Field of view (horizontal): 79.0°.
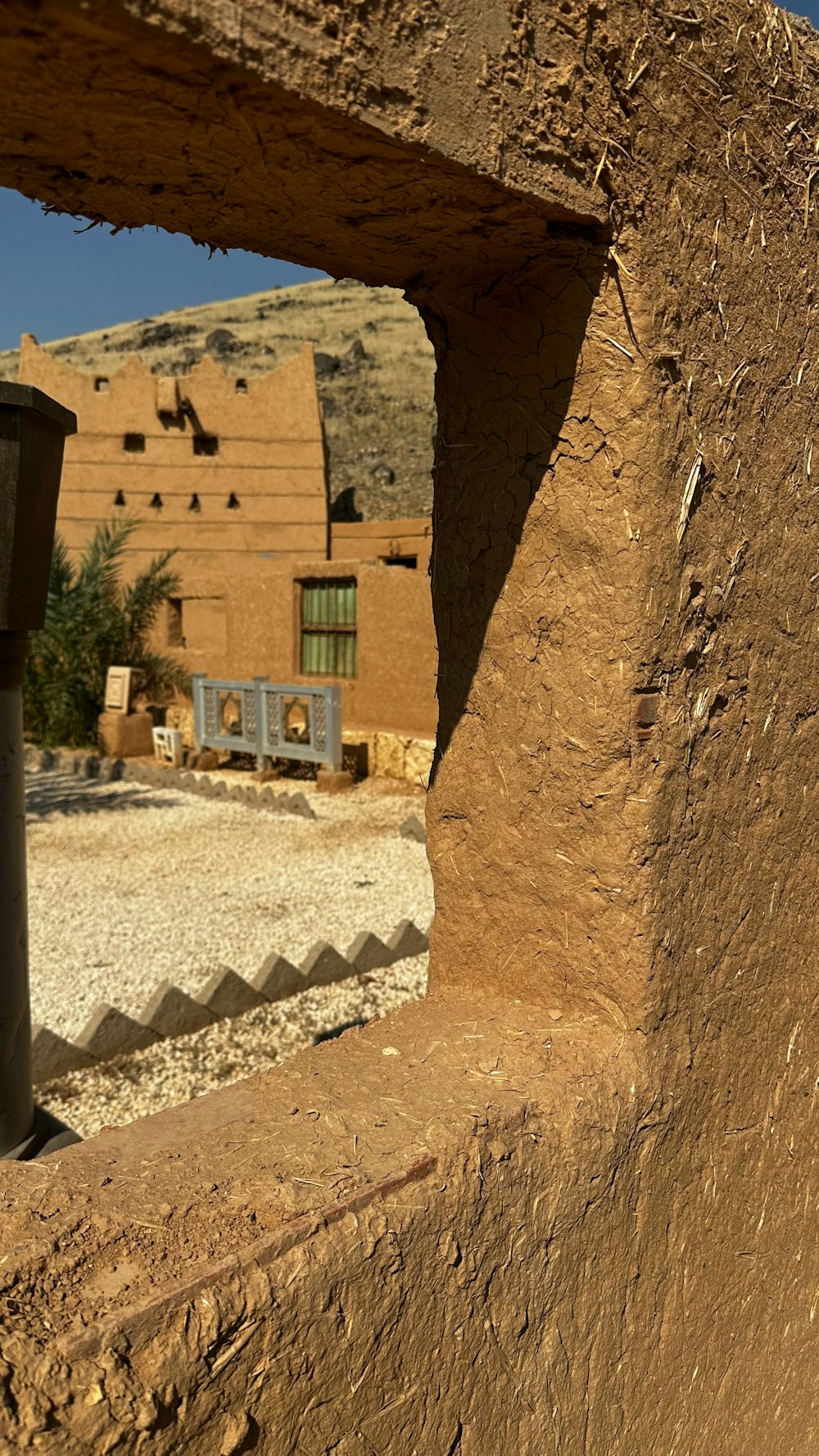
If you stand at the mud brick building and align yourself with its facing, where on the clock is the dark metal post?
The dark metal post is roughly at 12 o'clock from the mud brick building.

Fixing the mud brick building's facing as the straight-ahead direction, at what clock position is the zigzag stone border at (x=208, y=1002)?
The zigzag stone border is roughly at 12 o'clock from the mud brick building.

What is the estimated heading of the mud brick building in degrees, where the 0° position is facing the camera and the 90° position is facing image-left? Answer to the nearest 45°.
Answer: approximately 0°
